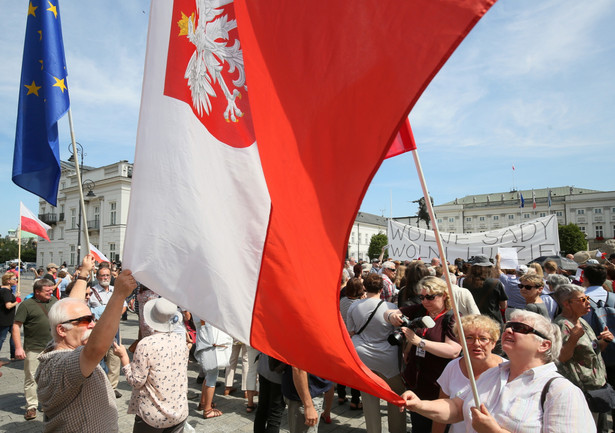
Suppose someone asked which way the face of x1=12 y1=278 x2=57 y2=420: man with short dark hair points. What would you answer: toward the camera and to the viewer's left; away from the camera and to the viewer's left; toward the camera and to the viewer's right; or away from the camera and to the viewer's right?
toward the camera and to the viewer's right

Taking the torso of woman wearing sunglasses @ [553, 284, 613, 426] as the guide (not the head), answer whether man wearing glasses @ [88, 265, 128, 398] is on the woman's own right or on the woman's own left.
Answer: on the woman's own right

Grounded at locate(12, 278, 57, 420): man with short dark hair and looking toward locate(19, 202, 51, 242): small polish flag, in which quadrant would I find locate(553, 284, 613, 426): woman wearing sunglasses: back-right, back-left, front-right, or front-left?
back-right

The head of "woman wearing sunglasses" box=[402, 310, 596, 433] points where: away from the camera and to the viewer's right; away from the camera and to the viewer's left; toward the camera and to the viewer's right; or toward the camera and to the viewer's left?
toward the camera and to the viewer's left

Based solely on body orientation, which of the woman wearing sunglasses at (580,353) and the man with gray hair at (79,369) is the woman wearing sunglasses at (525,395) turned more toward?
the man with gray hair

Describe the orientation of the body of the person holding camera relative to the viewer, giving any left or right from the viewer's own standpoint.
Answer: facing the viewer and to the left of the viewer

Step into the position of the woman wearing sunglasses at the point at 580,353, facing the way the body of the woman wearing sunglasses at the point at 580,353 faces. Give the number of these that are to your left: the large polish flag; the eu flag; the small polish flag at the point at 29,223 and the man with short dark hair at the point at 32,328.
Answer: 0

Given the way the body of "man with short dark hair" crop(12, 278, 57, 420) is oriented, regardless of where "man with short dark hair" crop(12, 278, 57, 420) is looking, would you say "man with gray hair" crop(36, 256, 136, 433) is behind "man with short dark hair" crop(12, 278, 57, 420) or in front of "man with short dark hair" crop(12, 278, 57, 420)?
in front

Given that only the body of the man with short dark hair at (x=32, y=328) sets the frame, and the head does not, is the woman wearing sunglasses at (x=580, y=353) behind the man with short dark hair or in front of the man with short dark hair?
in front

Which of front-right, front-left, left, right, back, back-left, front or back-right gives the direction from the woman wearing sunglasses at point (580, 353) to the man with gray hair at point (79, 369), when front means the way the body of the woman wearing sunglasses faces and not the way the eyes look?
right

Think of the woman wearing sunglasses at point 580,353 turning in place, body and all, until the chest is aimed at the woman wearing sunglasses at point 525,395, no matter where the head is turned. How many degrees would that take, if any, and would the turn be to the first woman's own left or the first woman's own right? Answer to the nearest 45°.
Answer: approximately 45° to the first woman's own right

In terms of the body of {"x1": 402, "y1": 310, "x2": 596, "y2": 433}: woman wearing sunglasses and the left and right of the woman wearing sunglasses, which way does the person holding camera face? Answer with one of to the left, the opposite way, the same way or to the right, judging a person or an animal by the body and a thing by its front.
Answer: the same way

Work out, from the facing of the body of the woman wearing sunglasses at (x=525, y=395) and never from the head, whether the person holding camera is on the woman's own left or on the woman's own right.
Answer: on the woman's own right
